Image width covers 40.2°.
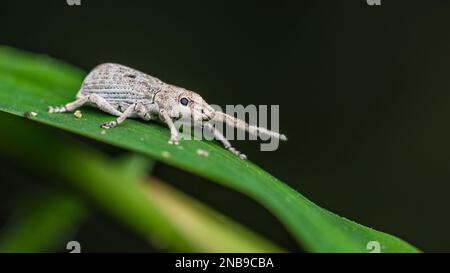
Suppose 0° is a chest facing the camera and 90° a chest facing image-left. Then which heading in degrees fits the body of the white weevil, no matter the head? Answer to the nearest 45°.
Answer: approximately 270°
